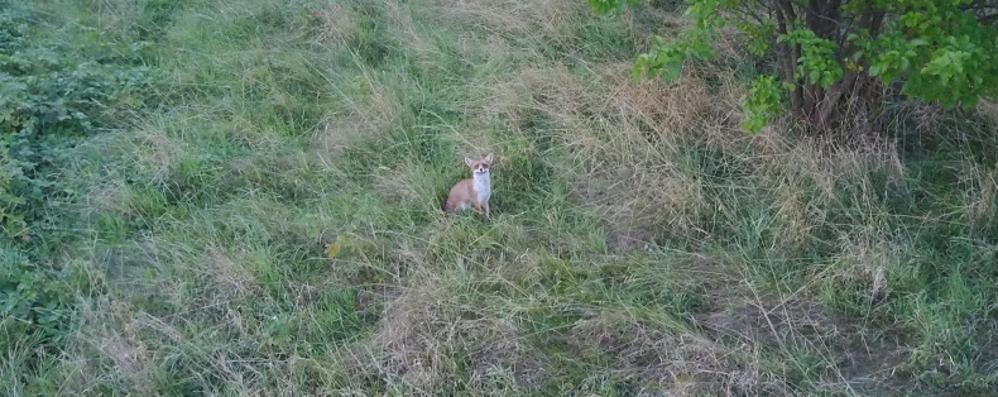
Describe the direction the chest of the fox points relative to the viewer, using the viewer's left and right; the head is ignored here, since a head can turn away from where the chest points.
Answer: facing the viewer and to the right of the viewer
